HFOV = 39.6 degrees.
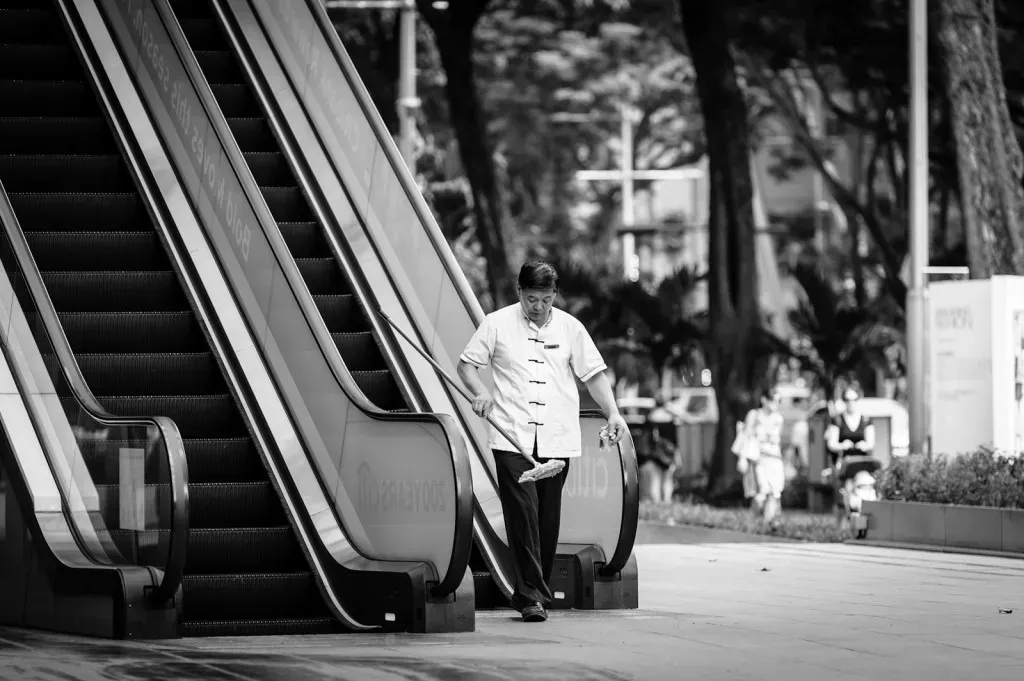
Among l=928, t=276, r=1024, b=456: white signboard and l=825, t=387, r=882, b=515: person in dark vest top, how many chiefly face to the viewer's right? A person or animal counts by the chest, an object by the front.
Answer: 0

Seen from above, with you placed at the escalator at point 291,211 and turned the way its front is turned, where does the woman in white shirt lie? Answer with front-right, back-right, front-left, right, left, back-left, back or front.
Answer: left

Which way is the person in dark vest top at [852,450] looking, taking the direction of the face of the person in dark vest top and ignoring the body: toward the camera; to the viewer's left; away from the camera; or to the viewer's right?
toward the camera

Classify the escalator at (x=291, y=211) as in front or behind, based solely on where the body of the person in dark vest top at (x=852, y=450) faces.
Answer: in front

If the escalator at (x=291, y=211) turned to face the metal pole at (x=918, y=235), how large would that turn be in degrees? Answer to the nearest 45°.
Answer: approximately 90° to its left

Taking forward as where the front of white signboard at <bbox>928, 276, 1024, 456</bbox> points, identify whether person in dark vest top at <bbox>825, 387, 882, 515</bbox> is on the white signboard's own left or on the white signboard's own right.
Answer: on the white signboard's own right

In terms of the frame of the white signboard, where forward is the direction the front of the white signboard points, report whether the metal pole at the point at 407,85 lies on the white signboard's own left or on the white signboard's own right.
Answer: on the white signboard's own right

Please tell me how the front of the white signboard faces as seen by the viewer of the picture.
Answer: facing the viewer and to the left of the viewer

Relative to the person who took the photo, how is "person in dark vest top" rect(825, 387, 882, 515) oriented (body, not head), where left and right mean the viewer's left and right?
facing the viewer
